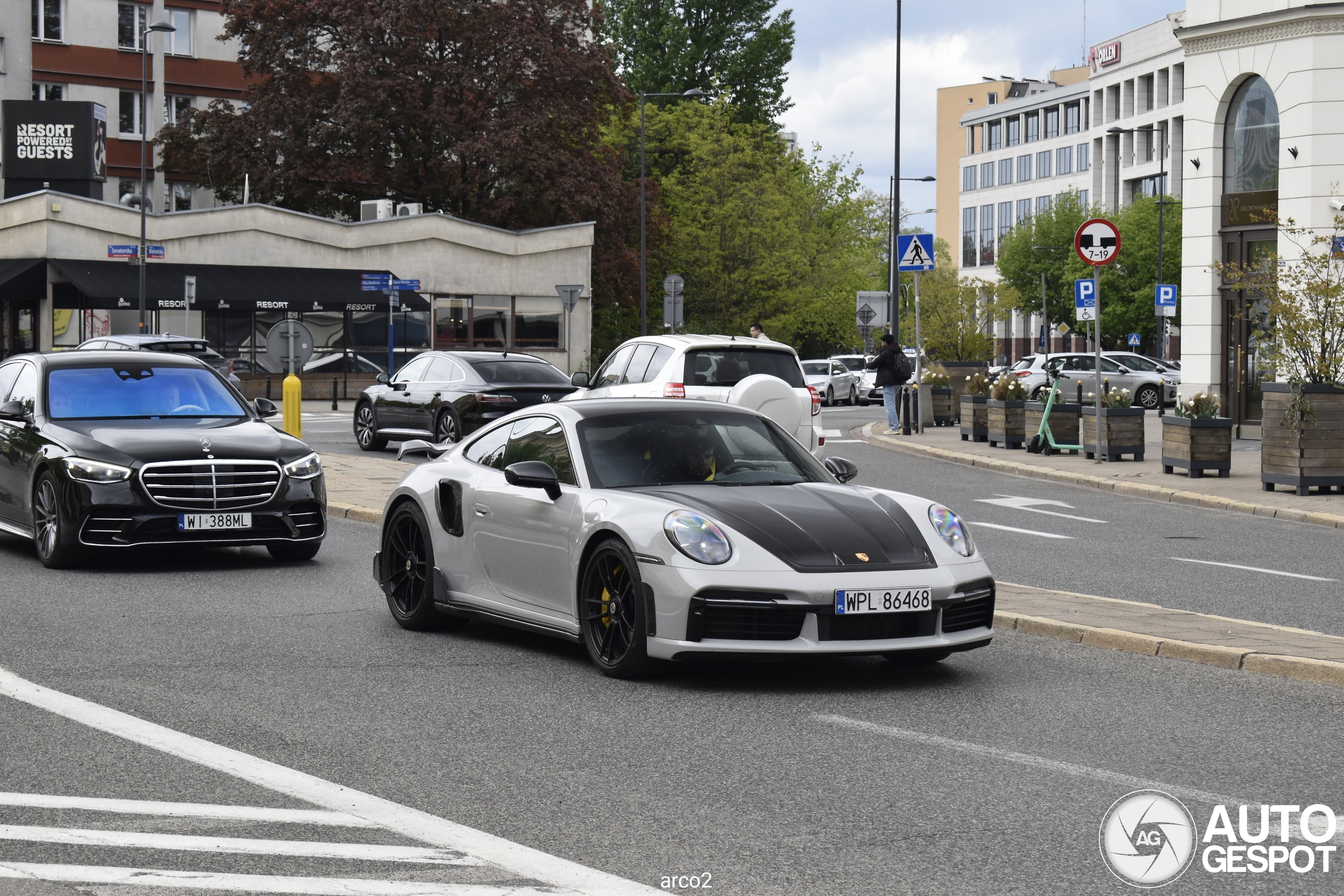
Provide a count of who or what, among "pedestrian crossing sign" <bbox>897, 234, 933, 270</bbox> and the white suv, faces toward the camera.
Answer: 1

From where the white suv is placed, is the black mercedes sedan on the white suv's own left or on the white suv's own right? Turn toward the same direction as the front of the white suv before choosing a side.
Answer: on the white suv's own left

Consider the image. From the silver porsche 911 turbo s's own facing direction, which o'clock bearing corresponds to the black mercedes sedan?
The black mercedes sedan is roughly at 6 o'clock from the silver porsche 911 turbo s.

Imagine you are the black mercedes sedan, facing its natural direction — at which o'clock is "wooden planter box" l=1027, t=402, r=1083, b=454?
The wooden planter box is roughly at 9 o'clock from the black mercedes sedan.

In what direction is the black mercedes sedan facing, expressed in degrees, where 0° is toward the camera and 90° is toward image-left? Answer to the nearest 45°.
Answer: approximately 315°

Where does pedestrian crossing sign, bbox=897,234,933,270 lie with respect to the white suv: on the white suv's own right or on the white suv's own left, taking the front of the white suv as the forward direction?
on the white suv's own right

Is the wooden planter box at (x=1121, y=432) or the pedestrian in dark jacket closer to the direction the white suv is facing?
the pedestrian in dark jacket

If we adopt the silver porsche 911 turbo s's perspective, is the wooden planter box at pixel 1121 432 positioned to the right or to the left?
on its left

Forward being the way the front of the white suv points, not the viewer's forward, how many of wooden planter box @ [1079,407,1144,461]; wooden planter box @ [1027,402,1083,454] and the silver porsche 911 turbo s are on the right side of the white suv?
2

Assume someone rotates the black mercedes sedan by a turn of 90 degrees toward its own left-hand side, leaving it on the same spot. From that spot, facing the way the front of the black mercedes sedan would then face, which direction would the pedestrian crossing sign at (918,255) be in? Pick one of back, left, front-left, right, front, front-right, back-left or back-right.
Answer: front

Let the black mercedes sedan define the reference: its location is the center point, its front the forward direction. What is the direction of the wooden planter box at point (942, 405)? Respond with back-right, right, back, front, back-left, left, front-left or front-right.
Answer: left

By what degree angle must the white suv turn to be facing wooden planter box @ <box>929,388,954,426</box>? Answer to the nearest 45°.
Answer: approximately 45° to its right

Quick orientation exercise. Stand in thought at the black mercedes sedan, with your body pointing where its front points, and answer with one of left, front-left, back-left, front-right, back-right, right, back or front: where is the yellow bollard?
back-left

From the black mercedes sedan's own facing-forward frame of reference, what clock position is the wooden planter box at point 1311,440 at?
The wooden planter box is roughly at 10 o'clock from the black mercedes sedan.

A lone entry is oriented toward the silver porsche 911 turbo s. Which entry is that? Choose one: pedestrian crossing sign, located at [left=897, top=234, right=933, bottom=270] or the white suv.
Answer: the pedestrian crossing sign
